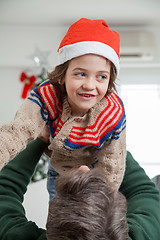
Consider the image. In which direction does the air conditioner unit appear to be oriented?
toward the camera

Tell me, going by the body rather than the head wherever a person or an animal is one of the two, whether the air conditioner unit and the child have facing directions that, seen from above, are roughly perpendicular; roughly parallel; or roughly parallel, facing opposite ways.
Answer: roughly parallel

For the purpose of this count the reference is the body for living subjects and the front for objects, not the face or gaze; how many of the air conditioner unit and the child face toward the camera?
2

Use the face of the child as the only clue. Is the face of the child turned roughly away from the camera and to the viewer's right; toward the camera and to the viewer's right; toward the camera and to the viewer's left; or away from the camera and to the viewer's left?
toward the camera and to the viewer's right

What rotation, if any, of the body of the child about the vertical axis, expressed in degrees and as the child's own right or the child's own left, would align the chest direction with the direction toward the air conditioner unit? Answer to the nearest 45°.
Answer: approximately 180°

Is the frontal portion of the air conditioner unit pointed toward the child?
yes
